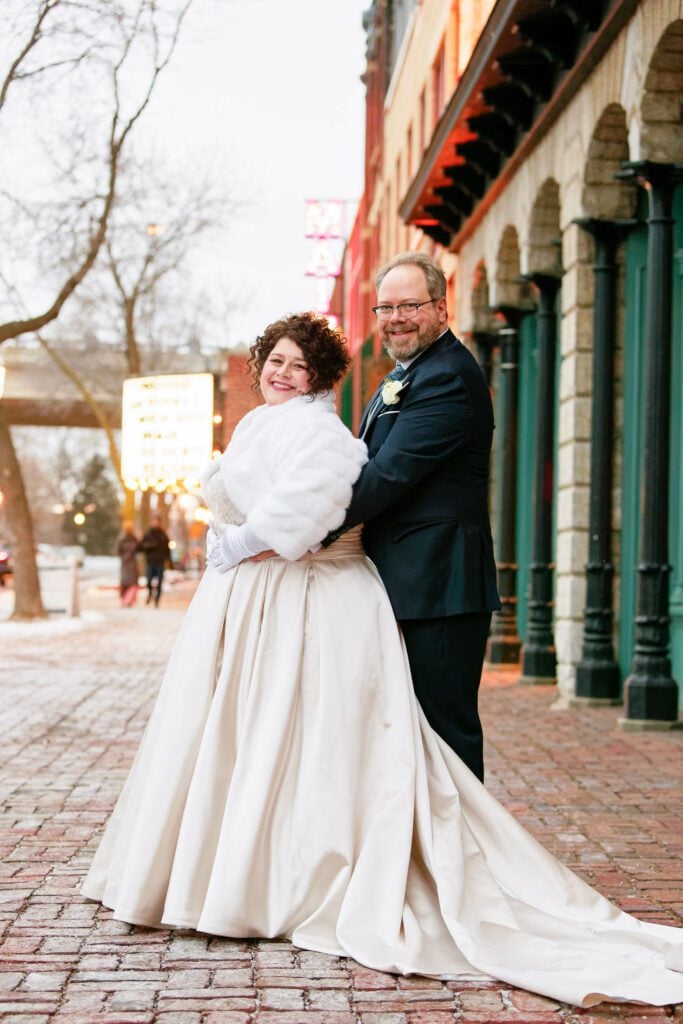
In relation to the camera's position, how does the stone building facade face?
facing to the left of the viewer

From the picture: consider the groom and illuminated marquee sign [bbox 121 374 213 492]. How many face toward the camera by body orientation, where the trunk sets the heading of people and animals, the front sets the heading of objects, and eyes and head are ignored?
1

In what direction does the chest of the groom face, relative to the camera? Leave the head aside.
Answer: to the viewer's left

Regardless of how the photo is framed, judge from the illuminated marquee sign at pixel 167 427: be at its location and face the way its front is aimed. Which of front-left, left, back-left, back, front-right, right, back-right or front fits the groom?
front

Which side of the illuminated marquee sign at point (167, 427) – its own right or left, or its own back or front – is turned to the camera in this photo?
front

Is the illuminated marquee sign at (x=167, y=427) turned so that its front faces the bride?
yes

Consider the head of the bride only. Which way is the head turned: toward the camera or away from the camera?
toward the camera

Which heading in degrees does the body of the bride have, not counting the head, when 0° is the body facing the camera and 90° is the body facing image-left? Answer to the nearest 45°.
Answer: approximately 90°

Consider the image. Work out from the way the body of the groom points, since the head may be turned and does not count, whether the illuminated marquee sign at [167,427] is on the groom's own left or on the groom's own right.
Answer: on the groom's own right
